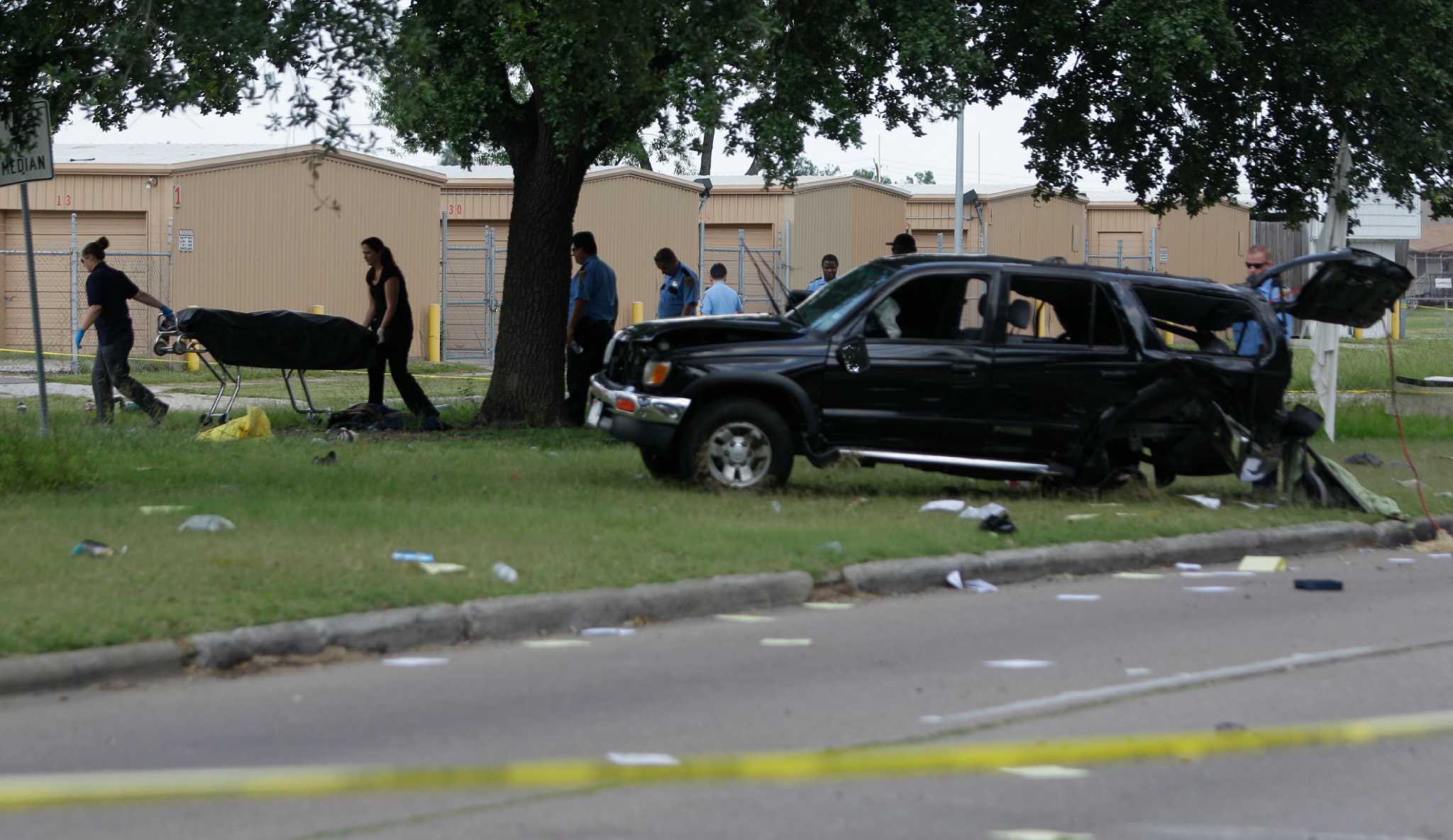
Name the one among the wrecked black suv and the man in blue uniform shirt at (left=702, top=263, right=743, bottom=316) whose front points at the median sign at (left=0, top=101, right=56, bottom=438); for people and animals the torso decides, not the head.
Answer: the wrecked black suv

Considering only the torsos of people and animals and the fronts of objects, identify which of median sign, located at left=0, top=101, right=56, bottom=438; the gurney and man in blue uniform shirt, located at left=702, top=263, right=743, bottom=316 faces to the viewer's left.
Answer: the gurney

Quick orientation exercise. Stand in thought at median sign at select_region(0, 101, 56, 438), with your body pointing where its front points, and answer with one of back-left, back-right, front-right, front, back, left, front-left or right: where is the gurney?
back-left

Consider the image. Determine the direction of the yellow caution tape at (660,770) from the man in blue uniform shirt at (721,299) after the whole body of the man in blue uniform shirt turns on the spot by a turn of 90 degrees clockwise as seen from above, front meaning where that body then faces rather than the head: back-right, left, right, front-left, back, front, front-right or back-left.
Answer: right

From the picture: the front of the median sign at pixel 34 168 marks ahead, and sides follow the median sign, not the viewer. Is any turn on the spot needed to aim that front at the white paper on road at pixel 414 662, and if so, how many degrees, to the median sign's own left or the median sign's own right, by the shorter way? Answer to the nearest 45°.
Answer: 0° — it already faces it

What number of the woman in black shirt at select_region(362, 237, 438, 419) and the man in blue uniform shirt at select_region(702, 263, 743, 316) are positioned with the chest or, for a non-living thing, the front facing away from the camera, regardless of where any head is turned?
1

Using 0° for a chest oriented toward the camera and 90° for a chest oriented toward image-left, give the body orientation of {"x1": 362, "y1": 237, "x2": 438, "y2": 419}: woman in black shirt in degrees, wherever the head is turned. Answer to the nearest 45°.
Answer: approximately 90°

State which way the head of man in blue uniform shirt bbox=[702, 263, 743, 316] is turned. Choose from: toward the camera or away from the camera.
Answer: away from the camera

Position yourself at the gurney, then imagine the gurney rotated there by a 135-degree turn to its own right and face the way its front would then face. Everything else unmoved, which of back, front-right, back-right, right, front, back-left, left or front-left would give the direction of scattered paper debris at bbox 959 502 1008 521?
right

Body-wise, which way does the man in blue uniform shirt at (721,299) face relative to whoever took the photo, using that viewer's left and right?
facing away from the viewer

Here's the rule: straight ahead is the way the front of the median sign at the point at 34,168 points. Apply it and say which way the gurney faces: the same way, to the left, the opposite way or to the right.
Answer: to the right

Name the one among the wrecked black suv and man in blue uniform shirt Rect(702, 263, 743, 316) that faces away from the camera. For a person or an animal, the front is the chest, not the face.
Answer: the man in blue uniform shirt

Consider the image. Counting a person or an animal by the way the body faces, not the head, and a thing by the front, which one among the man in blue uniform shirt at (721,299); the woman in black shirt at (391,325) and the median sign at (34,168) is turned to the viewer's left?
the woman in black shirt

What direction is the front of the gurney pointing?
to the viewer's left

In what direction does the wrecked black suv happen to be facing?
to the viewer's left
